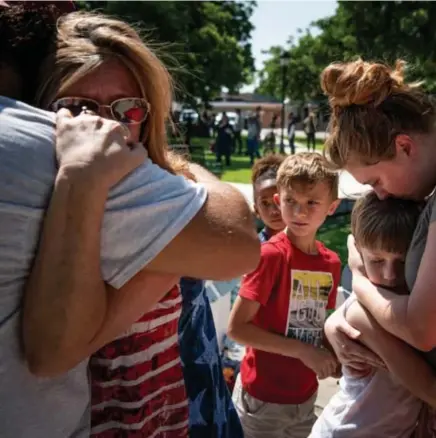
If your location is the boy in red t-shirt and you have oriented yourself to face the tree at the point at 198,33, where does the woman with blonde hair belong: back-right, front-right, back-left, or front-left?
back-left

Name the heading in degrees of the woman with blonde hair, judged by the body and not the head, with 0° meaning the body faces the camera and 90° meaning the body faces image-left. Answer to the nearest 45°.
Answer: approximately 45°

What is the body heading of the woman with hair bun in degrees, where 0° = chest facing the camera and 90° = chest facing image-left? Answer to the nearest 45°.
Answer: approximately 90°

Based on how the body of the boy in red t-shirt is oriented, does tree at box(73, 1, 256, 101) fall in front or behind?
behind
